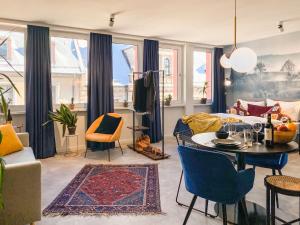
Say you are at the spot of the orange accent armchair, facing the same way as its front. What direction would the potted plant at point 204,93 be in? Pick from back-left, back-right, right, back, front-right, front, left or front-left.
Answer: back

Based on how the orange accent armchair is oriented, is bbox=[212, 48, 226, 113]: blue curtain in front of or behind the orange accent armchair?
behind

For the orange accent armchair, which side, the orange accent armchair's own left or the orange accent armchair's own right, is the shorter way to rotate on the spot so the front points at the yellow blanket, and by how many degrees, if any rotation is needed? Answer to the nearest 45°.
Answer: approximately 90° to the orange accent armchair's own left

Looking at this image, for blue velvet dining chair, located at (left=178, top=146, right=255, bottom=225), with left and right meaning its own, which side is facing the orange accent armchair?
left

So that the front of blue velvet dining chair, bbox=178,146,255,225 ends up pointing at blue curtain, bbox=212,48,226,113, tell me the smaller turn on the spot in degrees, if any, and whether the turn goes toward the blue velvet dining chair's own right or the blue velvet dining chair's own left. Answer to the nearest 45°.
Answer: approximately 45° to the blue velvet dining chair's own left

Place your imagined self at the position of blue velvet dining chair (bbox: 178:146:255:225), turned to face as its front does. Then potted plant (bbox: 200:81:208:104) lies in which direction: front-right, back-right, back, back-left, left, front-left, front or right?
front-left

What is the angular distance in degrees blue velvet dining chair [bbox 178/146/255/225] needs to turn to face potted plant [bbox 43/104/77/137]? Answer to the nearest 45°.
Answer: approximately 90° to its left

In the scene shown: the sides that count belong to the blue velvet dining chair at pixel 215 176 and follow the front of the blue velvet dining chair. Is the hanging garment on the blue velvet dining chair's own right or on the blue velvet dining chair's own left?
on the blue velvet dining chair's own left

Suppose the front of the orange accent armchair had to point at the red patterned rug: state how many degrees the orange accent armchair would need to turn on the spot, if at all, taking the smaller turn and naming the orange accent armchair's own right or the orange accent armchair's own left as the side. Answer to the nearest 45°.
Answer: approximately 45° to the orange accent armchair's own left

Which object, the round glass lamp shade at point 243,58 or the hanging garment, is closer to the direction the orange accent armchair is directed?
the round glass lamp shade

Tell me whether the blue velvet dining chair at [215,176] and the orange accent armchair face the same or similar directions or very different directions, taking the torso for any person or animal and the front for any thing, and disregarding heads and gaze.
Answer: very different directions

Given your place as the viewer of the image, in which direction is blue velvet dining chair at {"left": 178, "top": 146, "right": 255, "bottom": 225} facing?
facing away from the viewer and to the right of the viewer

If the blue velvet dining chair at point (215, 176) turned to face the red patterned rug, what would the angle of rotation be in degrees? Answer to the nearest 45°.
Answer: approximately 90° to its left
